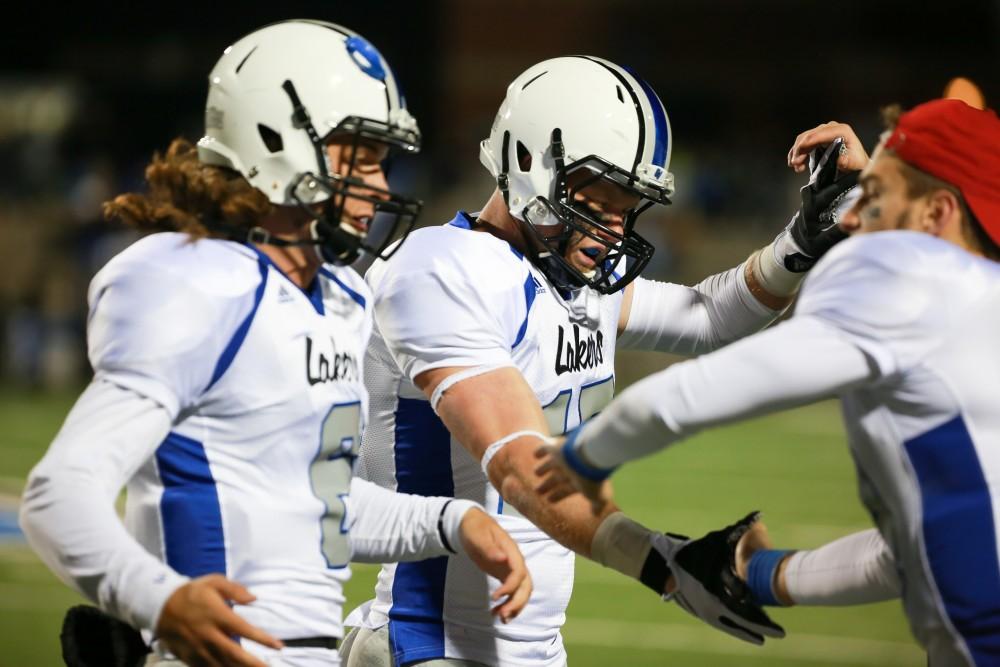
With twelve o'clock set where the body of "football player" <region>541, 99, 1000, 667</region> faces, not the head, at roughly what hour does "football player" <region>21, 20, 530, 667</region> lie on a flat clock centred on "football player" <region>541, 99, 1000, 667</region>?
"football player" <region>21, 20, 530, 667</region> is roughly at 12 o'clock from "football player" <region>541, 99, 1000, 667</region>.

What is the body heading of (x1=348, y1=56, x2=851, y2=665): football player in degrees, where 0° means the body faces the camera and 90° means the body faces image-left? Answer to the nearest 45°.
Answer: approximately 315°

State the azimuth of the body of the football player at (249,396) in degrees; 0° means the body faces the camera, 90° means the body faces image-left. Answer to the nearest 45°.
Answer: approximately 315°

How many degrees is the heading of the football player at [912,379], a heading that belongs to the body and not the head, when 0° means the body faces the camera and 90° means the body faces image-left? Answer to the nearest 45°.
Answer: approximately 90°

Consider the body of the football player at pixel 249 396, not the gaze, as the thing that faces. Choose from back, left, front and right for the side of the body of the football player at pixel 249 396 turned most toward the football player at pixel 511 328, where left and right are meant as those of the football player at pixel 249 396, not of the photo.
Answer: left

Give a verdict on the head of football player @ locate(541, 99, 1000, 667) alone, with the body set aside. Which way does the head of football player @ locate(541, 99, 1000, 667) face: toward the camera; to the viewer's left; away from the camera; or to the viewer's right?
to the viewer's left

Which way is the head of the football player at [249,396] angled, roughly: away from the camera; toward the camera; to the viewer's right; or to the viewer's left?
to the viewer's right

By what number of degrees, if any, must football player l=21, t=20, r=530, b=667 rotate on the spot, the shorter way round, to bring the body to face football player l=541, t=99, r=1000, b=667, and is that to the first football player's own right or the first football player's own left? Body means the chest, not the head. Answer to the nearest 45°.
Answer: approximately 45° to the first football player's own left

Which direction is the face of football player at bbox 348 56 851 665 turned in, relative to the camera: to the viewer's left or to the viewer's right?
to the viewer's right

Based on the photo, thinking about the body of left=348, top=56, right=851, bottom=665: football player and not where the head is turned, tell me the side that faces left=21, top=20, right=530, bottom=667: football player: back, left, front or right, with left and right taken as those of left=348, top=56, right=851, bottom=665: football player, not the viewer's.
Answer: right
